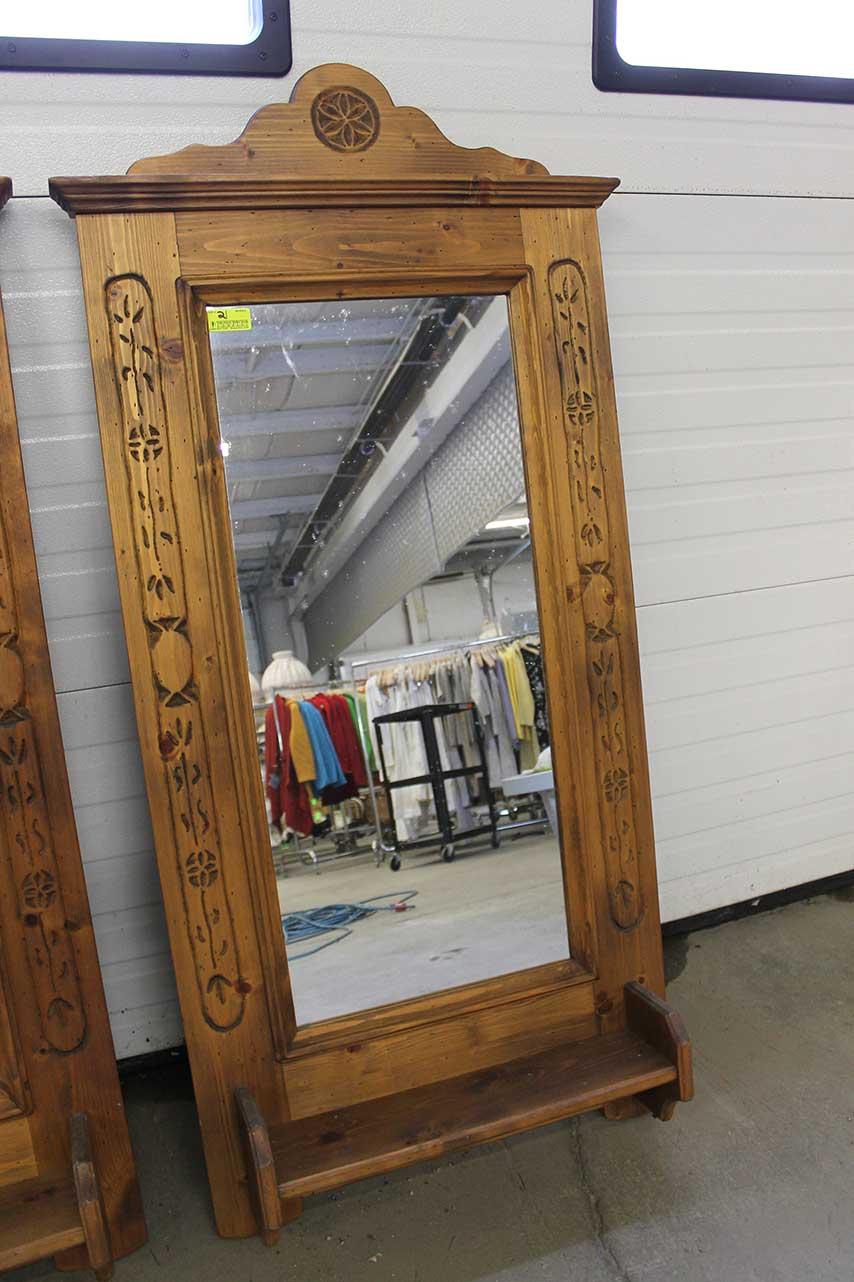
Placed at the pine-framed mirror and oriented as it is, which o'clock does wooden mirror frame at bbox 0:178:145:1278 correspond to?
The wooden mirror frame is roughly at 4 o'clock from the pine-framed mirror.

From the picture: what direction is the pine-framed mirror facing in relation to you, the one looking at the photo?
facing the viewer and to the right of the viewer
